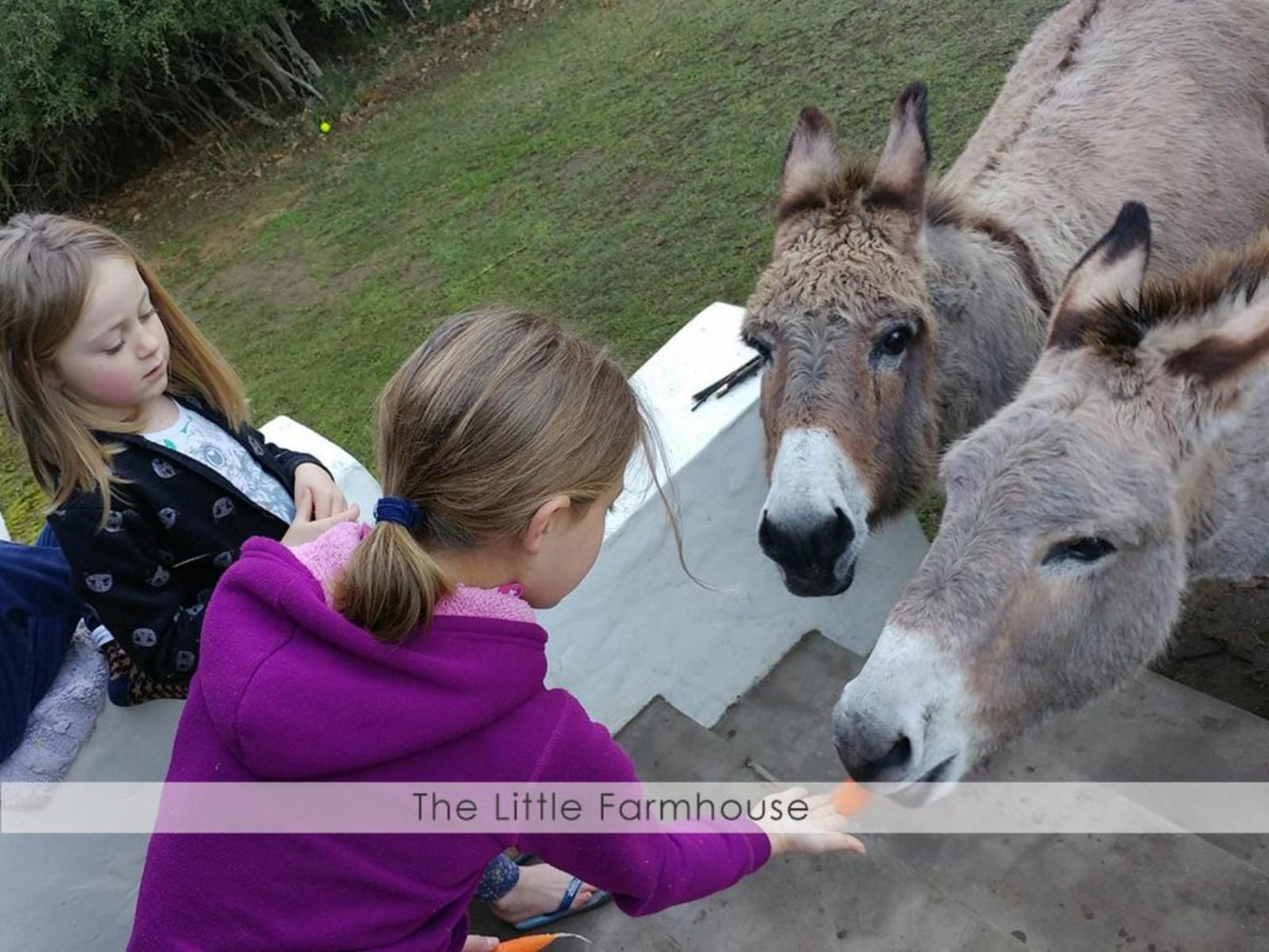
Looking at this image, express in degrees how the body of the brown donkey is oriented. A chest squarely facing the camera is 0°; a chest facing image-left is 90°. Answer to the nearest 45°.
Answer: approximately 45°

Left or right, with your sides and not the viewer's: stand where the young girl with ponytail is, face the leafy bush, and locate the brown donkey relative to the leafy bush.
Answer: right

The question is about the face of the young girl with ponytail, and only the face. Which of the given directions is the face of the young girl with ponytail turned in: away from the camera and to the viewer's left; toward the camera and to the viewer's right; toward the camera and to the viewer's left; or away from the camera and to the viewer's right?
away from the camera and to the viewer's right

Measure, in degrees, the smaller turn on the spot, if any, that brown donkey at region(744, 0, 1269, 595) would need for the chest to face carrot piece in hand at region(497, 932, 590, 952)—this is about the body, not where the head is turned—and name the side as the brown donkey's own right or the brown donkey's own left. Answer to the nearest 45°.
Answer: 0° — it already faces it

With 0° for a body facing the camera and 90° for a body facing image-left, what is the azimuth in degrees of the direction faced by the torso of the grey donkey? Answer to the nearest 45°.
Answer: approximately 45°

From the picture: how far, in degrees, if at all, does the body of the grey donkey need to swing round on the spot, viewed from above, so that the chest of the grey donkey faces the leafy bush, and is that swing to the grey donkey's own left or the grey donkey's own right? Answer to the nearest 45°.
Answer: approximately 90° to the grey donkey's own right

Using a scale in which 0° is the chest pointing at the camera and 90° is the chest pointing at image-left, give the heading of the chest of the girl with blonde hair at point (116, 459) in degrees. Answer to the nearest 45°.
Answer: approximately 315°

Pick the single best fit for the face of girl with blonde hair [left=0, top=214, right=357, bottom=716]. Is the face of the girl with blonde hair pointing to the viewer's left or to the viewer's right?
to the viewer's right
